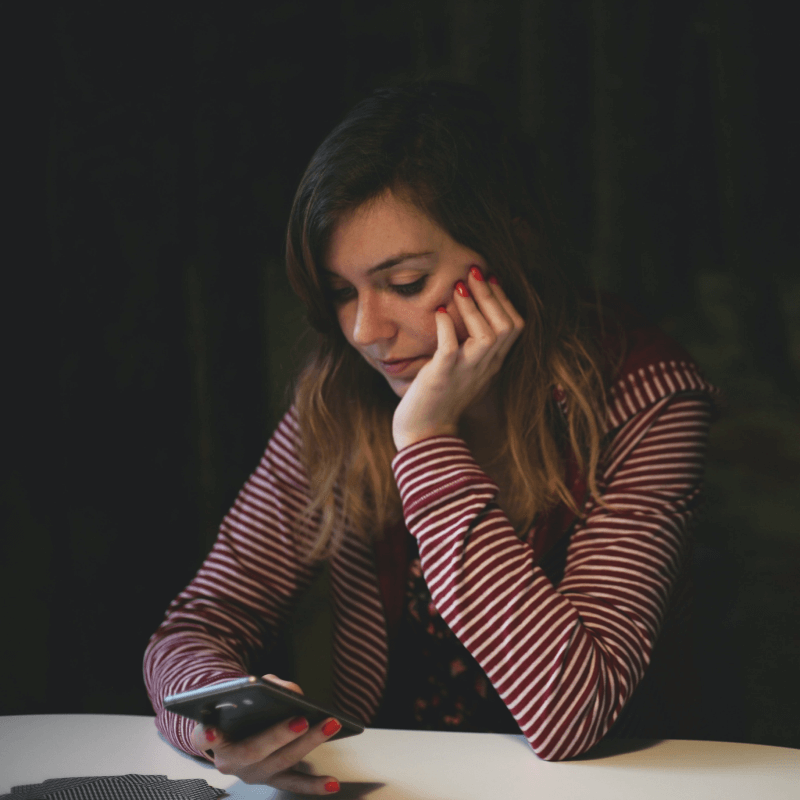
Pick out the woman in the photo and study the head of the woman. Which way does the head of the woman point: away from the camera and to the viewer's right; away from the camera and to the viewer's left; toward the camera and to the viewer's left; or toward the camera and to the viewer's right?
toward the camera and to the viewer's left

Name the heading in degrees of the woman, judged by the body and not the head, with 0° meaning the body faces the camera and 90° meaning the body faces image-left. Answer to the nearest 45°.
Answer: approximately 45°
